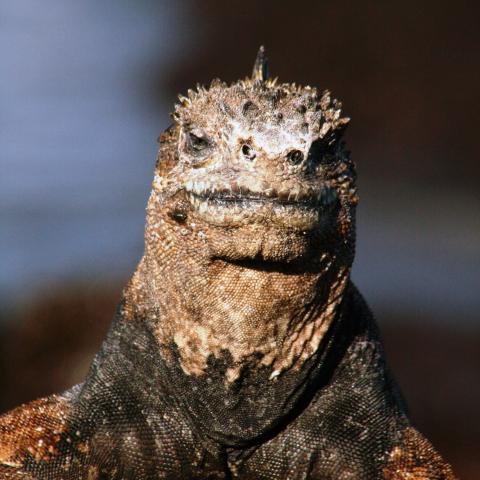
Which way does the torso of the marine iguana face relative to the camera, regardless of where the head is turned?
toward the camera
